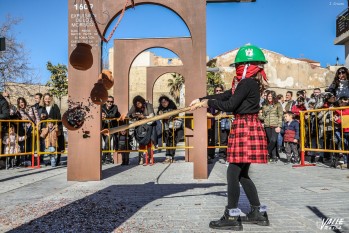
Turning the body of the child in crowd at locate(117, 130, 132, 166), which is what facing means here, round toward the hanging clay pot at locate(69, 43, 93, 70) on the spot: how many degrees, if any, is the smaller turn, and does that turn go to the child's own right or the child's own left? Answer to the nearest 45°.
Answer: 0° — they already face it

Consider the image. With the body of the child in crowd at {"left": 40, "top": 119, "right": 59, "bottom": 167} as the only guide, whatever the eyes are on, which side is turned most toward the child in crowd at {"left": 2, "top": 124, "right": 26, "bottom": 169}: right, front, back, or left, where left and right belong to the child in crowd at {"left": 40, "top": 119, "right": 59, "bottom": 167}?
right

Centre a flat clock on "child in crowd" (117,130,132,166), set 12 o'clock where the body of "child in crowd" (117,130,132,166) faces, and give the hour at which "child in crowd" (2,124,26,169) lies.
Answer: "child in crowd" (2,124,26,169) is roughly at 3 o'clock from "child in crowd" (117,130,132,166).

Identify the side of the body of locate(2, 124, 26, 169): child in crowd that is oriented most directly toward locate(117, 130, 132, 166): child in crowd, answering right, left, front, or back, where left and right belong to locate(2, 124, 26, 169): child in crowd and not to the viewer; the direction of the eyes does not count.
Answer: left

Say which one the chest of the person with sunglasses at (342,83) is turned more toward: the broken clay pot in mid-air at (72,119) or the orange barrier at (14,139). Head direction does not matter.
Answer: the broken clay pot in mid-air

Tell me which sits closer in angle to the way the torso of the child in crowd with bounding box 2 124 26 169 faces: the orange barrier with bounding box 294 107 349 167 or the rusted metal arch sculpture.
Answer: the rusted metal arch sculpture
